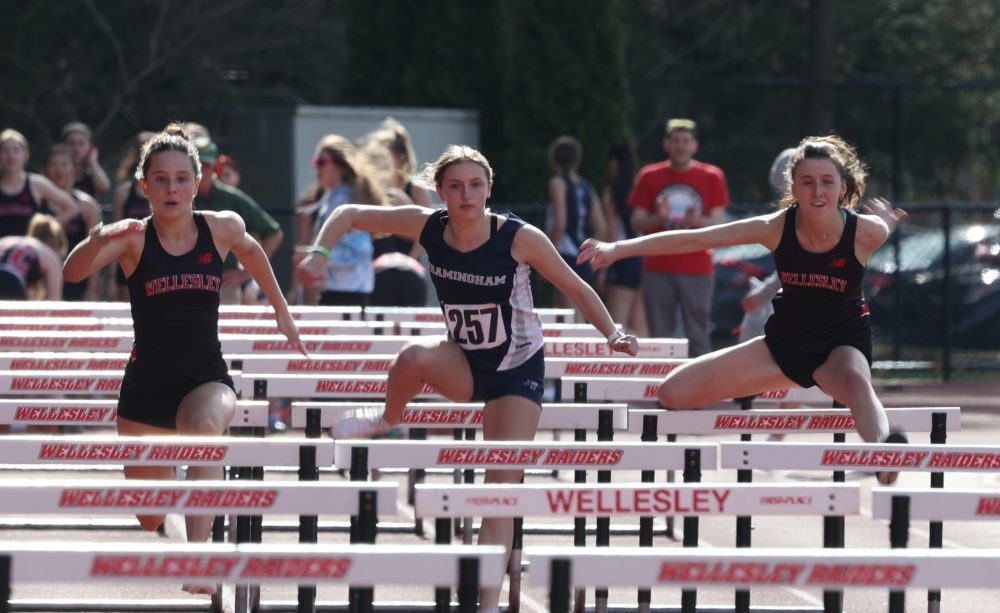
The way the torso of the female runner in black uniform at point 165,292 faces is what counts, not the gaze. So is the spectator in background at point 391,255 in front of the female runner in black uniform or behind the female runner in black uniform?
behind

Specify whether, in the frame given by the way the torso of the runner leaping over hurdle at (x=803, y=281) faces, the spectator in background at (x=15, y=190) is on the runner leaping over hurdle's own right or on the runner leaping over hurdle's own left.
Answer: on the runner leaping over hurdle's own right

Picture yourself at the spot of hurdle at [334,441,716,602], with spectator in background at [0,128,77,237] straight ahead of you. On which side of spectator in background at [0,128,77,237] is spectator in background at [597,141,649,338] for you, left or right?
right

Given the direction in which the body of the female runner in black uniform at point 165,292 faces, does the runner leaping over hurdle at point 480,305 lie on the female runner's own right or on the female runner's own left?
on the female runner's own left

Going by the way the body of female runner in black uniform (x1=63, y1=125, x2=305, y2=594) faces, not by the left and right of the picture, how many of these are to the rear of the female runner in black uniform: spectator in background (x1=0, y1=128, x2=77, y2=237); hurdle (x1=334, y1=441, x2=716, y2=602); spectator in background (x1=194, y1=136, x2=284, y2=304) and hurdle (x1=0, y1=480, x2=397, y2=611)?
2

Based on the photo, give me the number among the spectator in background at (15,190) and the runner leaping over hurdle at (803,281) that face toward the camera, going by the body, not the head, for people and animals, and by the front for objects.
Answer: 2

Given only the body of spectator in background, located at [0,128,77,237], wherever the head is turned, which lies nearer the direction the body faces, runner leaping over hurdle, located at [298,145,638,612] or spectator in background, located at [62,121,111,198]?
the runner leaping over hurdle

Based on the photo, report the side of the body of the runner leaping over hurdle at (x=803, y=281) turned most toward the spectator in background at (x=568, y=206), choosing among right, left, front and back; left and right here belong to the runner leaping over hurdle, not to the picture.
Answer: back
